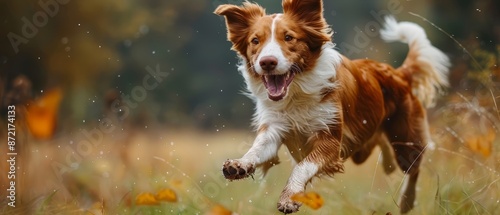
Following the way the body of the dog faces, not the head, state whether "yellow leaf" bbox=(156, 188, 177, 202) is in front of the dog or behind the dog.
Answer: in front

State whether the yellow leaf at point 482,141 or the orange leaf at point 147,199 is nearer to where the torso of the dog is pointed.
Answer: the orange leaf

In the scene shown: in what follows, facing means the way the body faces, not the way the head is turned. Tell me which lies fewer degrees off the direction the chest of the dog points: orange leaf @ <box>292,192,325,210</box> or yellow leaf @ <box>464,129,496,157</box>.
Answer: the orange leaf

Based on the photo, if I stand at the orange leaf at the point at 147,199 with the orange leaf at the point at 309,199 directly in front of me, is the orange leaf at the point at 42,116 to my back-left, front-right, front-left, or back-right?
back-left

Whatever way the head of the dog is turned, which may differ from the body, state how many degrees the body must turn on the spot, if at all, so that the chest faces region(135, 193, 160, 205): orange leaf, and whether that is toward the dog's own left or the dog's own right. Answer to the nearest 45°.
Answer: approximately 45° to the dog's own right

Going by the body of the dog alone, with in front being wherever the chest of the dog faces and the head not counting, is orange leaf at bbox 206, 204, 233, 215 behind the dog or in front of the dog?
in front

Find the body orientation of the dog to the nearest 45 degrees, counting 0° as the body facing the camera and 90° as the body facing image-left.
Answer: approximately 45°
